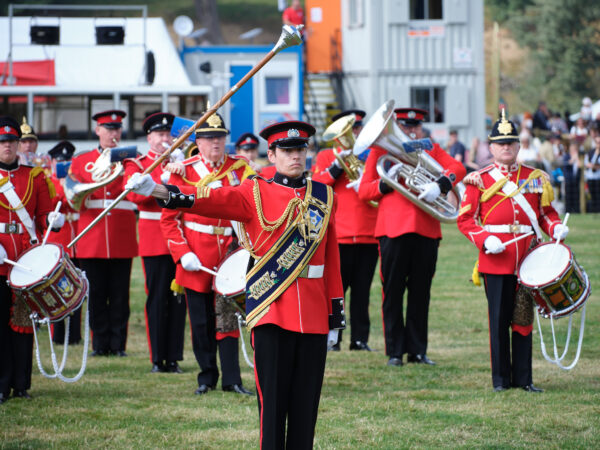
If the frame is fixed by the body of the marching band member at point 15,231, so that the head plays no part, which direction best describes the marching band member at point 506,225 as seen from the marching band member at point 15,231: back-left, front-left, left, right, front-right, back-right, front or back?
left

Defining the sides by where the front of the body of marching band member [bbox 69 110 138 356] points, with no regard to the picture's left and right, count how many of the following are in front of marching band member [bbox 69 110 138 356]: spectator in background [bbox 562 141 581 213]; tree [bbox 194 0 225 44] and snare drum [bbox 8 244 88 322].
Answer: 1

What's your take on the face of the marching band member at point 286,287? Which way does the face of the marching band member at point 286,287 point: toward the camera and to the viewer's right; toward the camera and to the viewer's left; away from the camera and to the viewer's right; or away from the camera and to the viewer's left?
toward the camera and to the viewer's right

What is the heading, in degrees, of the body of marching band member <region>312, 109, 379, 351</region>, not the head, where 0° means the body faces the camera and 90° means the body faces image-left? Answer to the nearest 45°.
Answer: approximately 0°

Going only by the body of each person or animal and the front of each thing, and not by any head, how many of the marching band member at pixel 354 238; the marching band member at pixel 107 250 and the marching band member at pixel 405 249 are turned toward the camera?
3

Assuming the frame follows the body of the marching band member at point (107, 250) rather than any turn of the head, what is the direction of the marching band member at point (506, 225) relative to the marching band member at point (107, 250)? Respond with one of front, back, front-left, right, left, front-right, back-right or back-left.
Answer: front-left

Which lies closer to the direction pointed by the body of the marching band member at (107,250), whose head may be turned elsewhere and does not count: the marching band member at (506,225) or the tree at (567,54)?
the marching band member

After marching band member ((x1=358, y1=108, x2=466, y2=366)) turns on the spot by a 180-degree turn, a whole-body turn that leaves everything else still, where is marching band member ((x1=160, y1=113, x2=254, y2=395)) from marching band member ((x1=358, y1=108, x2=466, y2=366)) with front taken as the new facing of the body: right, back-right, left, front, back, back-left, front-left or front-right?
back-left
